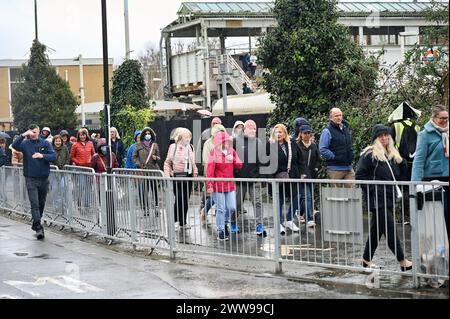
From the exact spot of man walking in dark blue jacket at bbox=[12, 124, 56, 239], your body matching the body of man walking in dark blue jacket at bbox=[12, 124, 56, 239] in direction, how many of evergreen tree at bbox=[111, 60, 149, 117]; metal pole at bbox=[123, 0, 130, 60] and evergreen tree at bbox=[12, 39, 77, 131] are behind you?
3

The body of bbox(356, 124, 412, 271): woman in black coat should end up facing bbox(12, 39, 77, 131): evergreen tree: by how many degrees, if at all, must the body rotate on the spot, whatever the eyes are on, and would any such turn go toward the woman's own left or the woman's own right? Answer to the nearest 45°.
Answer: approximately 180°

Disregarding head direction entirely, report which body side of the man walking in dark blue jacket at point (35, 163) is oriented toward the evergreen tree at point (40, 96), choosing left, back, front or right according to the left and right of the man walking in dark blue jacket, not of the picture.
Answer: back

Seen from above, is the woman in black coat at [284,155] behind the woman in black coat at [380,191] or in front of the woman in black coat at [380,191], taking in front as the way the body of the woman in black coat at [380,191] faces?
behind

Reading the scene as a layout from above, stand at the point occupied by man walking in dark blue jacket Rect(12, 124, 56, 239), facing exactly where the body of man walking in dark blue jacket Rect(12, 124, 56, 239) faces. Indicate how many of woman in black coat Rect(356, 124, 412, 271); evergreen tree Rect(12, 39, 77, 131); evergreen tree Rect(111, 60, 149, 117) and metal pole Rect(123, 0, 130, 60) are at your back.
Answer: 3

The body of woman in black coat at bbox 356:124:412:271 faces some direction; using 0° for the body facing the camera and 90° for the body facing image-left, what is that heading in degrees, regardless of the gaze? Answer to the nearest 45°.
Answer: approximately 315°

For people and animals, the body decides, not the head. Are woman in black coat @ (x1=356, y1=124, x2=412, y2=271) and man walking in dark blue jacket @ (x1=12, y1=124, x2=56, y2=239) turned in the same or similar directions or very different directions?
same or similar directions

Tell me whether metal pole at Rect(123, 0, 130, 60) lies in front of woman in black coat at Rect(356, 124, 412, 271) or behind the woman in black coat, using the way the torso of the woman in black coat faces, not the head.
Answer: behind

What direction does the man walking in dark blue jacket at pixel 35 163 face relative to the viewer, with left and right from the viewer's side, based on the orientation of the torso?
facing the viewer

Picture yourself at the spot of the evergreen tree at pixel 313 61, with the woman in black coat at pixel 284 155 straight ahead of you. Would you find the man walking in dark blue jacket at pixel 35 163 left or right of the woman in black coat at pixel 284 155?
right

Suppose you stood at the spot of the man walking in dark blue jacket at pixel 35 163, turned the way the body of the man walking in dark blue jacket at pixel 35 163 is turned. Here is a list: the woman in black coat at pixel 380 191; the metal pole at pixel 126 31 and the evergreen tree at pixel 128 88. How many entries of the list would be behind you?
2

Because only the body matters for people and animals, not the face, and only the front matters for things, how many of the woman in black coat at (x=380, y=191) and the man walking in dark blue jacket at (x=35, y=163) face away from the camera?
0

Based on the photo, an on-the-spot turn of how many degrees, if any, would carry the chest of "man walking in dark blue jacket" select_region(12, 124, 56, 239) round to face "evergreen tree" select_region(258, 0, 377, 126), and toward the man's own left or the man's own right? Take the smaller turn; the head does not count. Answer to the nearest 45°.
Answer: approximately 90° to the man's own left

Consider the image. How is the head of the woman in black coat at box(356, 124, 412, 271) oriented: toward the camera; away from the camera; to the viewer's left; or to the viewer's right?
toward the camera
